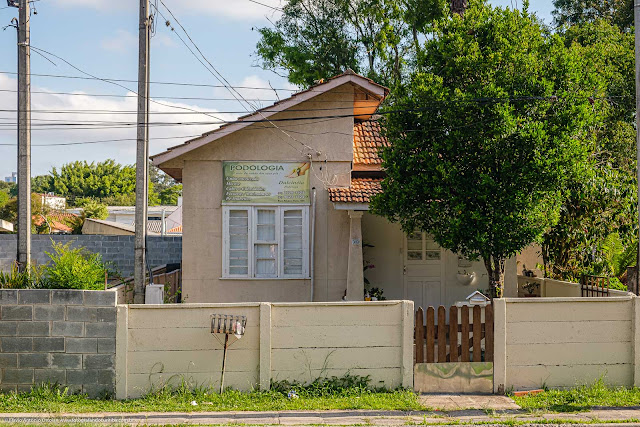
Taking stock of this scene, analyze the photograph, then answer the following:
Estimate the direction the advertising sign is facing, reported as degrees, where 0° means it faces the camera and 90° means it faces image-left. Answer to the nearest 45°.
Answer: approximately 0°

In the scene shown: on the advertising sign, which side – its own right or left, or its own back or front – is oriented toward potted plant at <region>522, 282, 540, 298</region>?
left

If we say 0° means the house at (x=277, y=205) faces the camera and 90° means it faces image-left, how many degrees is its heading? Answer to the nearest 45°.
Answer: approximately 0°

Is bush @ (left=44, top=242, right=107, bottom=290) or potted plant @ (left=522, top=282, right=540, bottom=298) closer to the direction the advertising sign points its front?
the bush

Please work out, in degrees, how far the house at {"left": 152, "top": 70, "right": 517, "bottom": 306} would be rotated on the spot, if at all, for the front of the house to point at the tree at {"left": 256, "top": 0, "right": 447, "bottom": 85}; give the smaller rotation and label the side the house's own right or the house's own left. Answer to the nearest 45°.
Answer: approximately 180°

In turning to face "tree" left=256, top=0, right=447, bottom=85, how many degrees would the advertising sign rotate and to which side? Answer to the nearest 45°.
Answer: approximately 180°
